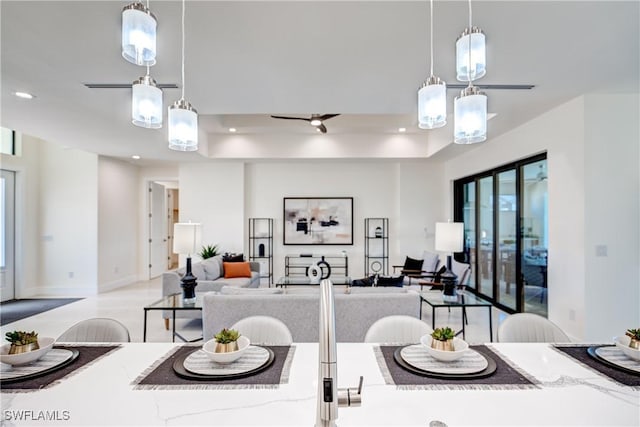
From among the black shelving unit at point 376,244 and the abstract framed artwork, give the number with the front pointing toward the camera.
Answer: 2

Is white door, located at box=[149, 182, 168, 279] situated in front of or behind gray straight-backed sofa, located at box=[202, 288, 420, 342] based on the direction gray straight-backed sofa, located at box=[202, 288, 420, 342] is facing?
in front

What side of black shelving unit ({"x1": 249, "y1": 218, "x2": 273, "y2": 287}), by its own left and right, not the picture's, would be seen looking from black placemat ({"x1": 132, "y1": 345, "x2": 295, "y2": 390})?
front

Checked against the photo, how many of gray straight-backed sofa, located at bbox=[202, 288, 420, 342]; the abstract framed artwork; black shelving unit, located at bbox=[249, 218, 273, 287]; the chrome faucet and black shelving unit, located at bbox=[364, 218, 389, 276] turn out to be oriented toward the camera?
4

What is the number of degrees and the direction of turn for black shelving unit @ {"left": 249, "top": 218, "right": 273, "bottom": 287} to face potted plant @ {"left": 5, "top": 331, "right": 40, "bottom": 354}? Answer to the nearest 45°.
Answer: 0° — it already faces it

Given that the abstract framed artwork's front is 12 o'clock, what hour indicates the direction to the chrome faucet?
The chrome faucet is roughly at 12 o'clock from the abstract framed artwork.

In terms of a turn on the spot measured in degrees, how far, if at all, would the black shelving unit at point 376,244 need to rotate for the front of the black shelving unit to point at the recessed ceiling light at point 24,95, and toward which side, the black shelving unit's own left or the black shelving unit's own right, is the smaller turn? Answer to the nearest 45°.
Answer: approximately 45° to the black shelving unit's own right

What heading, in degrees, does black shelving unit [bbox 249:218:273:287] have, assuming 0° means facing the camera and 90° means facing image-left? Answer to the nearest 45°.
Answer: approximately 0°

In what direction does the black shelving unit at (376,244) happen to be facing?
toward the camera

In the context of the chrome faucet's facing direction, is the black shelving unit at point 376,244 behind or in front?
behind

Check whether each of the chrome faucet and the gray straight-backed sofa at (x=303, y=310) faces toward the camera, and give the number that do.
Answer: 1

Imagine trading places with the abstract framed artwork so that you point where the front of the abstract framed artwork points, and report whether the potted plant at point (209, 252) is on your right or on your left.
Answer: on your right

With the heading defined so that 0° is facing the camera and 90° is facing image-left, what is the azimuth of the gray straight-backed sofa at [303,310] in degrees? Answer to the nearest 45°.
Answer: approximately 180°

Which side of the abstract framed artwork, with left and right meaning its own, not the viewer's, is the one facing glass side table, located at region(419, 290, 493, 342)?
front

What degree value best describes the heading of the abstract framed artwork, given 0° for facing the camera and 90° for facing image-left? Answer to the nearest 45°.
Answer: approximately 0°
